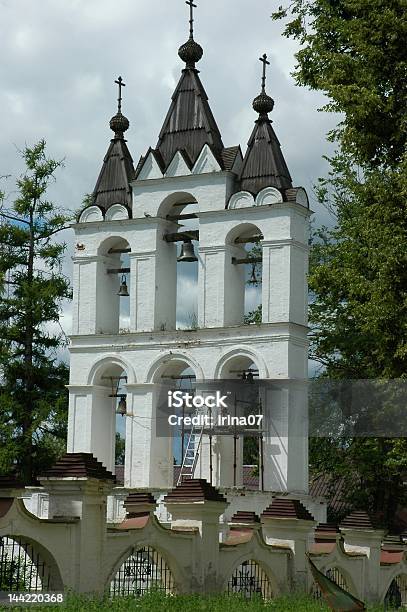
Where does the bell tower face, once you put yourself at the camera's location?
facing the viewer and to the left of the viewer

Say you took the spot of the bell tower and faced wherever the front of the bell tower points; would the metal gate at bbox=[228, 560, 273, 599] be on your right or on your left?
on your left

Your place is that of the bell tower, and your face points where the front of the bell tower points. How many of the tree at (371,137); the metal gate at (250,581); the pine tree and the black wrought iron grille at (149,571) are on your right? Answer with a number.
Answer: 1

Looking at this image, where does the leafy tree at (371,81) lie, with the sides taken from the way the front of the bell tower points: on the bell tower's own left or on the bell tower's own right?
on the bell tower's own left

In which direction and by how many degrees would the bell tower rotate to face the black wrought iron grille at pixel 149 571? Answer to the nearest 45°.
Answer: approximately 45° to its left

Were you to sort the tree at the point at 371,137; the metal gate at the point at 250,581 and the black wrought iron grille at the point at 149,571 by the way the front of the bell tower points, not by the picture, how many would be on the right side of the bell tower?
0

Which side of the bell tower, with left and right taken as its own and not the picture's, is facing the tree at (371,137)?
left

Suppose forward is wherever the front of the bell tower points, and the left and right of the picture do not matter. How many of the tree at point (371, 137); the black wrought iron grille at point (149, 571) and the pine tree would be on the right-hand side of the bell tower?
1

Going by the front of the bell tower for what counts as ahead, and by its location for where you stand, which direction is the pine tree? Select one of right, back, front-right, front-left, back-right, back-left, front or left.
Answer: right
